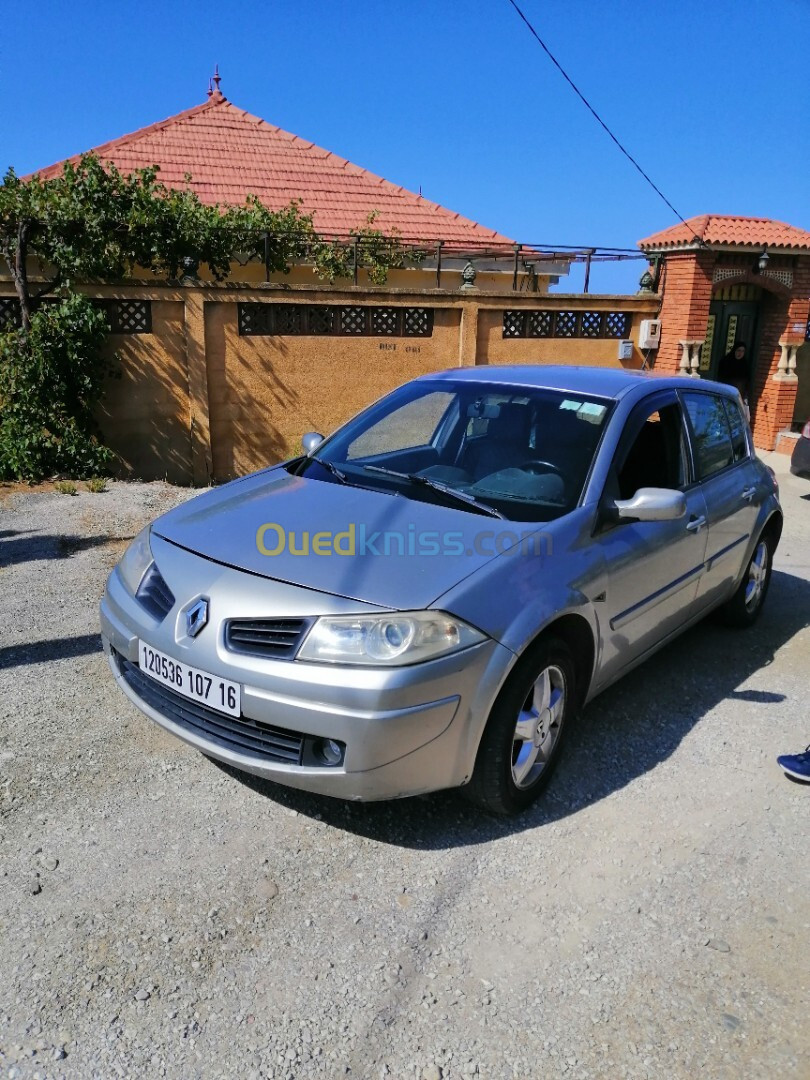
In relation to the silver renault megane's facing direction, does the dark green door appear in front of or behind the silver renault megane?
behind

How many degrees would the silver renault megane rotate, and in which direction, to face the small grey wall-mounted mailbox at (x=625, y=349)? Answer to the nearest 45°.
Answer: approximately 135° to its right

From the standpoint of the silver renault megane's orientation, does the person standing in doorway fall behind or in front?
behind

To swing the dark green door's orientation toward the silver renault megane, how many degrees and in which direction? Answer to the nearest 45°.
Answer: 0° — it already faces it

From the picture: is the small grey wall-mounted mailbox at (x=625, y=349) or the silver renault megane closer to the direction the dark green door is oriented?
the silver renault megane

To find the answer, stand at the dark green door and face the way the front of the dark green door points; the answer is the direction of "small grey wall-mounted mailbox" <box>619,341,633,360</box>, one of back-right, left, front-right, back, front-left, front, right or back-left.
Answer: front-right

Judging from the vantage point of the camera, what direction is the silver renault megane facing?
facing the viewer and to the left of the viewer

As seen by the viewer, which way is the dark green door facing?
toward the camera
